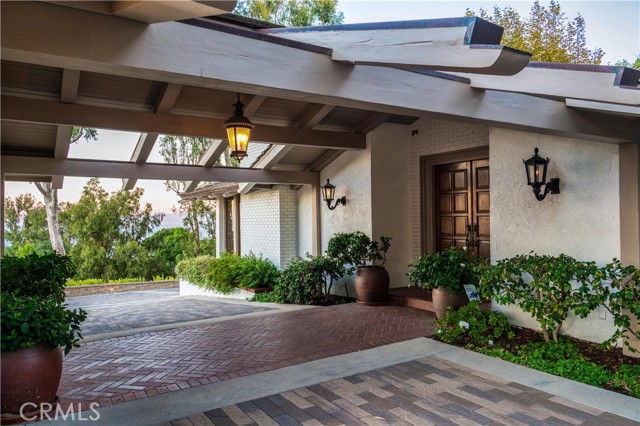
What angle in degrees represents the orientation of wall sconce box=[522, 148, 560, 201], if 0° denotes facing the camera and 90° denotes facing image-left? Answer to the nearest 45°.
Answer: approximately 45°

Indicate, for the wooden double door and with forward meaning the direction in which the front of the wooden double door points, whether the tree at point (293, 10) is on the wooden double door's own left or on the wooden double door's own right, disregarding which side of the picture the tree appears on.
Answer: on the wooden double door's own right

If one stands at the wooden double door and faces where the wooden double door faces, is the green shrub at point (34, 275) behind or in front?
in front

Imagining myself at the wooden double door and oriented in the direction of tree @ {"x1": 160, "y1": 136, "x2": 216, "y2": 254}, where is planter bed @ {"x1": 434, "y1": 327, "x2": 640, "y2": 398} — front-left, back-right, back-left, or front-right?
back-left

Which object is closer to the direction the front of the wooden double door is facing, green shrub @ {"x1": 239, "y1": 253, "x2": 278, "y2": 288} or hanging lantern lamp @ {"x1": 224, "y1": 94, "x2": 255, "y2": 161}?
the hanging lantern lamp

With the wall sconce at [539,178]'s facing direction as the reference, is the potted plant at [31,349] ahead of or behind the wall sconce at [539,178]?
ahead

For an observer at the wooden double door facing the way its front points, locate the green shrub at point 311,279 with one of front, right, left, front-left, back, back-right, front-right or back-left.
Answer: front-right

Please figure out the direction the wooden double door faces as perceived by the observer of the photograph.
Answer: facing the viewer and to the left of the viewer

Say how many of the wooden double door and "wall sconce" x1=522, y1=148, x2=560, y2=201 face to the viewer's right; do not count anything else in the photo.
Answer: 0

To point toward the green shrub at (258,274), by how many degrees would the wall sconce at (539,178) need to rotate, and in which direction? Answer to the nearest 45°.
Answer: approximately 90° to its right
